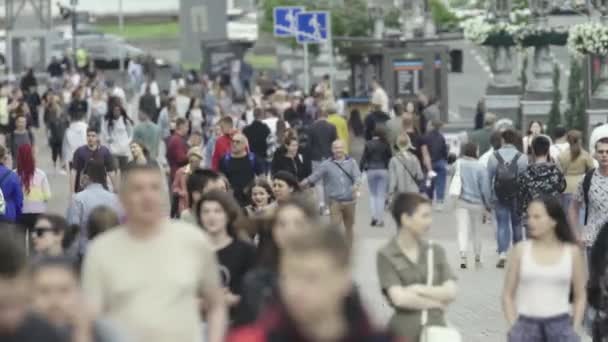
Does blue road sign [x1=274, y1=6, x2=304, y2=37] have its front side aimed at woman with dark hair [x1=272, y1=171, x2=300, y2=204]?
yes

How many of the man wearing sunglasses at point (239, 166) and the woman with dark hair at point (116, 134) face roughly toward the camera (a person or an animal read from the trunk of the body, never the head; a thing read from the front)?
2

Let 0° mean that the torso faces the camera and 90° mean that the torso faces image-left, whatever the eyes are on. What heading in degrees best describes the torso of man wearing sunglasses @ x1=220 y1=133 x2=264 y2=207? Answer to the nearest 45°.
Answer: approximately 0°

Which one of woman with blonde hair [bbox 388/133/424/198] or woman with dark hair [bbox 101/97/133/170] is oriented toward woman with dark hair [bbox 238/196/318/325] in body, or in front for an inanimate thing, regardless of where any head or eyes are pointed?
woman with dark hair [bbox 101/97/133/170]

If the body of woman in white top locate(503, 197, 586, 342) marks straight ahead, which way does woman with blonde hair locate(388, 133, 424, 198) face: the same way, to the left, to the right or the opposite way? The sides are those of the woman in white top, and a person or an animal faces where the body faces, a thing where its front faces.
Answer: the opposite way

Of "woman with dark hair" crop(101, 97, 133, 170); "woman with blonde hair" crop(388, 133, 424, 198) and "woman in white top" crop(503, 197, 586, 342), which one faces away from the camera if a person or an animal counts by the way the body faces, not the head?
the woman with blonde hair

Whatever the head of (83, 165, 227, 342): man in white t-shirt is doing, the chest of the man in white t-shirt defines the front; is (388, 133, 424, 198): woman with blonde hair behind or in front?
behind

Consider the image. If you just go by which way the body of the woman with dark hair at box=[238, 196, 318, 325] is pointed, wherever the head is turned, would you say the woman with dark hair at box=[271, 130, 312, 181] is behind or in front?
behind

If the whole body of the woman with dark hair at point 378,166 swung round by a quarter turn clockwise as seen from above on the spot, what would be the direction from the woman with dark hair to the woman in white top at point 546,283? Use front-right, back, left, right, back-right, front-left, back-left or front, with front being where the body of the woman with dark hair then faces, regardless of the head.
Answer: right

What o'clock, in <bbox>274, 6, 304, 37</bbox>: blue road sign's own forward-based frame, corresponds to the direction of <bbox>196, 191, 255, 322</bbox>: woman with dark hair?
The woman with dark hair is roughly at 12 o'clock from the blue road sign.

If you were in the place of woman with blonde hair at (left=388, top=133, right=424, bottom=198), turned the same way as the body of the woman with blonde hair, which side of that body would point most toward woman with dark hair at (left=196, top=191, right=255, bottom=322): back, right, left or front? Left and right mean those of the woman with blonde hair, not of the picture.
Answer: back

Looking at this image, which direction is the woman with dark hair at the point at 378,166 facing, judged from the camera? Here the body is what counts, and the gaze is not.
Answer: away from the camera
